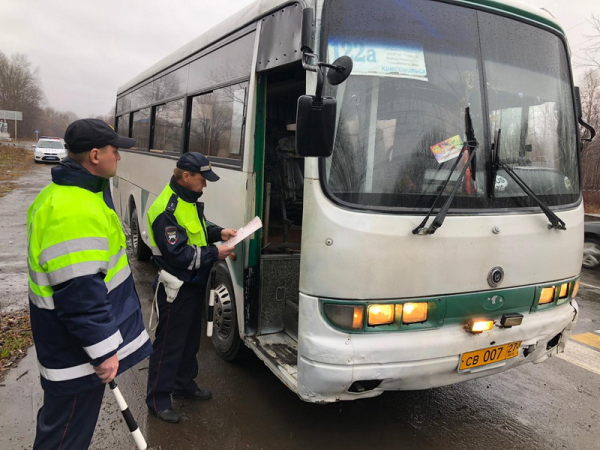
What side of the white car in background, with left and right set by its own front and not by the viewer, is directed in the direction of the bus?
front

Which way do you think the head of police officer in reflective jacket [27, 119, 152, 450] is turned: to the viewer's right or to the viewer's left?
to the viewer's right

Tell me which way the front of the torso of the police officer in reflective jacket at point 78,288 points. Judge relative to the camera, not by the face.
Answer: to the viewer's right

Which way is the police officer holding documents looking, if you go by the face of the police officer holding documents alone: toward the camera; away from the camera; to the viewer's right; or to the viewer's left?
to the viewer's right

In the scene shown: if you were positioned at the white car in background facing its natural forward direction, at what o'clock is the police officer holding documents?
The police officer holding documents is roughly at 12 o'clock from the white car in background.

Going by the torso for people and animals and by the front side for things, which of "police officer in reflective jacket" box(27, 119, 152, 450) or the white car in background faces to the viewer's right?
the police officer in reflective jacket

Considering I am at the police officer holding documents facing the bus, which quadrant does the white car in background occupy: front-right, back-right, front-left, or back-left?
front-left

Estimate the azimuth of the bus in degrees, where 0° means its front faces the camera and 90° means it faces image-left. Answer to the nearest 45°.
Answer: approximately 315°

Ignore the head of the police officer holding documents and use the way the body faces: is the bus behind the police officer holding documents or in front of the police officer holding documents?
in front

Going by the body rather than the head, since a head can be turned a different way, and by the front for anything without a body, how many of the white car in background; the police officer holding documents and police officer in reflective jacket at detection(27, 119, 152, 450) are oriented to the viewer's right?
2

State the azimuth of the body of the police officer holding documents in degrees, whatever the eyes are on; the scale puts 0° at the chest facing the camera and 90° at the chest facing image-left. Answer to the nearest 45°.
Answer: approximately 270°
